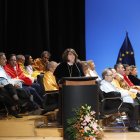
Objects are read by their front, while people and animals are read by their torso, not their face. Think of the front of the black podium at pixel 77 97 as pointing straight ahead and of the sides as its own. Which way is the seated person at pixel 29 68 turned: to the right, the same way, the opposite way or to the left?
to the left

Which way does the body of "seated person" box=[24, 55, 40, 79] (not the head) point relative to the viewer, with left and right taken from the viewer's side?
facing to the right of the viewer

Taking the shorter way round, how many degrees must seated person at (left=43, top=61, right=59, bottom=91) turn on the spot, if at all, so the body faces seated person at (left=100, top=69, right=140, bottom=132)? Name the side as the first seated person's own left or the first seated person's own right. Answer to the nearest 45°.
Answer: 0° — they already face them

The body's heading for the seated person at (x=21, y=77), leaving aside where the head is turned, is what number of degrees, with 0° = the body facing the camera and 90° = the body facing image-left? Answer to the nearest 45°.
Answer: approximately 315°

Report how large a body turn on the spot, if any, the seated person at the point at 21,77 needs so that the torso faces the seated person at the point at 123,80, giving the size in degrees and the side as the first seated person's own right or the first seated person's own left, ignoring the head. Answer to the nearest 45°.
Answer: approximately 45° to the first seated person's own left

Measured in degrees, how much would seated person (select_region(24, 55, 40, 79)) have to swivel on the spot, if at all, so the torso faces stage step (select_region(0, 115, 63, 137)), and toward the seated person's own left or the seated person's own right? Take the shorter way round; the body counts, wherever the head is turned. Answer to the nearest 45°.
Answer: approximately 90° to the seated person's own right

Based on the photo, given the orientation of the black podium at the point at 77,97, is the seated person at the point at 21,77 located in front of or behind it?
behind

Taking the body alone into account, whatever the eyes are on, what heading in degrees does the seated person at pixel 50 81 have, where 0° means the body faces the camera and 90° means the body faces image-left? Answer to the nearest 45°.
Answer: approximately 270°

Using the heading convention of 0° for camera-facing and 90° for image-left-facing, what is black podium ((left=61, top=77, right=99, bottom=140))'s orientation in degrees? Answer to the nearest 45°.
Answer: approximately 0°
